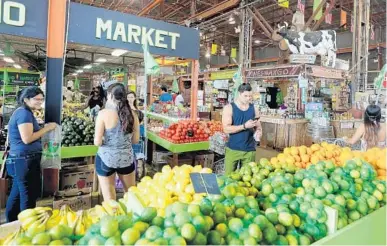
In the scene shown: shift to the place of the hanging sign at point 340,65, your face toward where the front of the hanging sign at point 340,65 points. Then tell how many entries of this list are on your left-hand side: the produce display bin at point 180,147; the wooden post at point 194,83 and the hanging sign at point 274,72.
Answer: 0

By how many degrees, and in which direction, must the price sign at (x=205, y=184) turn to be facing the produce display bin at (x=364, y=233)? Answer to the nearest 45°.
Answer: approximately 90° to its left

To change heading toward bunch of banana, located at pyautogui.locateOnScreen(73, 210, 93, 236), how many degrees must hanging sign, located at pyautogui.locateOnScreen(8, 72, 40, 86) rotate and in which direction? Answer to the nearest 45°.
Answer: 0° — it already faces it

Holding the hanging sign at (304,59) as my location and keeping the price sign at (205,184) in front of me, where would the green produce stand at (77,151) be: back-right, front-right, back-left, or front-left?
front-right

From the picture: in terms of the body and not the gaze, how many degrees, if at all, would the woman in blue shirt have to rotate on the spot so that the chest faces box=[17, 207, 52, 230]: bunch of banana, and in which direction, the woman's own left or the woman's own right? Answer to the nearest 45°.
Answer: approximately 90° to the woman's own right

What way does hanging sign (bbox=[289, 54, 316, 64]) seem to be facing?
toward the camera

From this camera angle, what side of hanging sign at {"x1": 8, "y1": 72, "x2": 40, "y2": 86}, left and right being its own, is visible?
front

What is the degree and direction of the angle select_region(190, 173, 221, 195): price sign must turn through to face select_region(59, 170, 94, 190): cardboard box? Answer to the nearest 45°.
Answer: approximately 135° to its right
